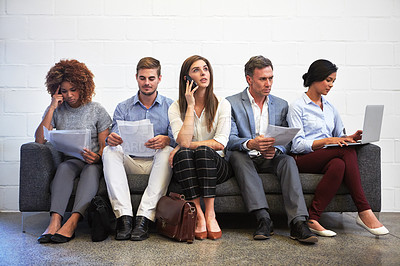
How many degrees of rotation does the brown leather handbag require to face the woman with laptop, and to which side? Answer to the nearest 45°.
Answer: approximately 135° to its left

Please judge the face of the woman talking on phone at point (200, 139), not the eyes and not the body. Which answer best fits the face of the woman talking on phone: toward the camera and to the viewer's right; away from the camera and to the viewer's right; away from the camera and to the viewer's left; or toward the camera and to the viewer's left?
toward the camera and to the viewer's right

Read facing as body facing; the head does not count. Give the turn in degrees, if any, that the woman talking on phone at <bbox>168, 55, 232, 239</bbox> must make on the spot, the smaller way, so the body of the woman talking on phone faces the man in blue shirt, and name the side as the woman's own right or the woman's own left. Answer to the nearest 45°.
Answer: approximately 90° to the woman's own right

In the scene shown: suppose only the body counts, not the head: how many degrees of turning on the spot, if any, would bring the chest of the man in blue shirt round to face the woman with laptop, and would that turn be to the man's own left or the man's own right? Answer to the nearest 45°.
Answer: approximately 90° to the man's own left

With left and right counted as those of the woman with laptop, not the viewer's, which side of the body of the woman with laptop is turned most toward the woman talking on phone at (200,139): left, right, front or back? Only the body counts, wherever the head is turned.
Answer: right

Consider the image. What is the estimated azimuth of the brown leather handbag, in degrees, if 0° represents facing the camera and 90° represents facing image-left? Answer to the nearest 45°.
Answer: approximately 45°

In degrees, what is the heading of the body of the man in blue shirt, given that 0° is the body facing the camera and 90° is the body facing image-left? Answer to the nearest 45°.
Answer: approximately 0°
